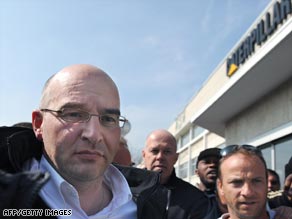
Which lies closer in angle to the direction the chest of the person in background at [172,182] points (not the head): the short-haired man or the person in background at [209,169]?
the short-haired man

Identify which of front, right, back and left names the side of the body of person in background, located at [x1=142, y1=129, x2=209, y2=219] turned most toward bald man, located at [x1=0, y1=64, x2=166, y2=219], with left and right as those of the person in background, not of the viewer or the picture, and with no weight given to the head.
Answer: front

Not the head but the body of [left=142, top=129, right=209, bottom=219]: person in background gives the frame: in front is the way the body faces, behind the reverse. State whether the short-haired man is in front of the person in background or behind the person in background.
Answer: in front

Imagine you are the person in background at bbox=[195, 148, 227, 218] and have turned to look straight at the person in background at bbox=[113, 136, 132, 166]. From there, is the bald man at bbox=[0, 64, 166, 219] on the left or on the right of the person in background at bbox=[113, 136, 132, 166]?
left

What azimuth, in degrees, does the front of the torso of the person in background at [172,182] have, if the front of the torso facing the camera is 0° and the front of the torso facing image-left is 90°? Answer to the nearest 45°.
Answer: approximately 0°
